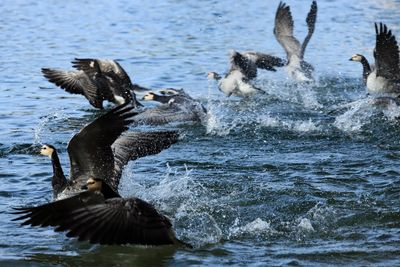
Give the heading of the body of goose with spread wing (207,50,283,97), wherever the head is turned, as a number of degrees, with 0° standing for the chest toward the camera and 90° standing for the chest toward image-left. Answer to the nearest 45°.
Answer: approximately 90°

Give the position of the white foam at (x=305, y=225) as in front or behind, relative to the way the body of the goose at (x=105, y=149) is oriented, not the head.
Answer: behind

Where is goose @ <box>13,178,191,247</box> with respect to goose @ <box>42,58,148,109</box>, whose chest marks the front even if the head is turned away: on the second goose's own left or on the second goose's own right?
on the second goose's own left

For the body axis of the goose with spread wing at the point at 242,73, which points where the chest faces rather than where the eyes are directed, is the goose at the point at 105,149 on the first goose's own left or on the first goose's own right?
on the first goose's own left

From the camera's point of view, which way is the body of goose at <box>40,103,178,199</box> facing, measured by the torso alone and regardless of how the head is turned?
to the viewer's left

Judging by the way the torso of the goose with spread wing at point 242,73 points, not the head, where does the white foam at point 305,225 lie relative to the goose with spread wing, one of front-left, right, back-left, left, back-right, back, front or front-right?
left

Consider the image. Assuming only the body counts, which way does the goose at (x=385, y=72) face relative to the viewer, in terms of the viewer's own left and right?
facing to the left of the viewer

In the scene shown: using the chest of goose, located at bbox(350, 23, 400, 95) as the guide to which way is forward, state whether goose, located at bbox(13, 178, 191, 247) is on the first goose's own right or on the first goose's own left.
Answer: on the first goose's own left

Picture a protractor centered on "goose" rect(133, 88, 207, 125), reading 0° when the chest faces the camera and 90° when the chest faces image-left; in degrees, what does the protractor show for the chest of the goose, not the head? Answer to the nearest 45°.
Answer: approximately 90°

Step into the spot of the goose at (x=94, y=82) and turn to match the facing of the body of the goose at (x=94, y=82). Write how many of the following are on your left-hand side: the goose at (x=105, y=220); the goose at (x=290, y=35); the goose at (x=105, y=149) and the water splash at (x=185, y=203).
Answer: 3

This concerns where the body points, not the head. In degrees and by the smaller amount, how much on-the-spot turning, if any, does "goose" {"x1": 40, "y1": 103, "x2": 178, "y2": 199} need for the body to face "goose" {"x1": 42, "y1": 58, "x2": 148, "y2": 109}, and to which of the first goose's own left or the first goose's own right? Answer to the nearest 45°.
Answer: approximately 90° to the first goose's own right
